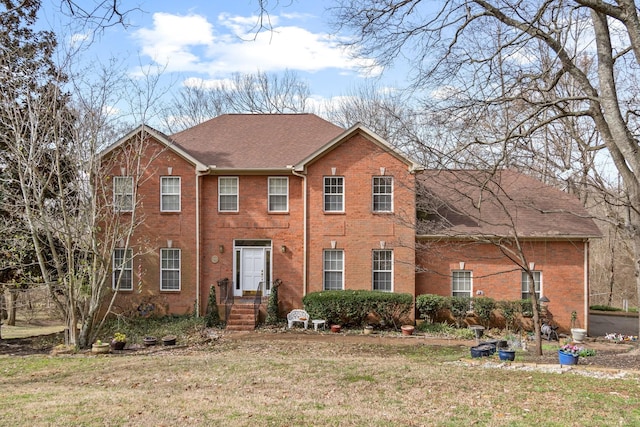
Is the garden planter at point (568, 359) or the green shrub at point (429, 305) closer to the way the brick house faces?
the garden planter

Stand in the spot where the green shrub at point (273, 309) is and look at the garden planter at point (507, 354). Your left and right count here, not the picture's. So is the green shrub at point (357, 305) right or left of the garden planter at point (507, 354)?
left

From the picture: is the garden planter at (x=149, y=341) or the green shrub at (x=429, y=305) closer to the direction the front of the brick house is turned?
the garden planter

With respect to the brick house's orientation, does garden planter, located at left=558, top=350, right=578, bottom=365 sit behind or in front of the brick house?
in front

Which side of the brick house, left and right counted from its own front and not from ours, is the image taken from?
front

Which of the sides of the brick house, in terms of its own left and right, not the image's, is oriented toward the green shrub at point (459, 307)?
left

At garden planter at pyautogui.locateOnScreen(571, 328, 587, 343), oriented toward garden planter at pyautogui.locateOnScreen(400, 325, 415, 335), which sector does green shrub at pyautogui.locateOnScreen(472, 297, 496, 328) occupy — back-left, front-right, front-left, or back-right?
front-right

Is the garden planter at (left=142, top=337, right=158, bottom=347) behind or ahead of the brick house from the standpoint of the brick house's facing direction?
ahead

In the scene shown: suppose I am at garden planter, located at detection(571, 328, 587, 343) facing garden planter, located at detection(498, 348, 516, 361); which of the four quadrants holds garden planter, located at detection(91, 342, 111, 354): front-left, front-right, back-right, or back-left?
front-right
